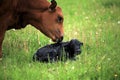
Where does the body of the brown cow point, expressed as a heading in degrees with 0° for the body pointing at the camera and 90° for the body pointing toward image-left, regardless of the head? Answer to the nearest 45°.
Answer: approximately 270°
